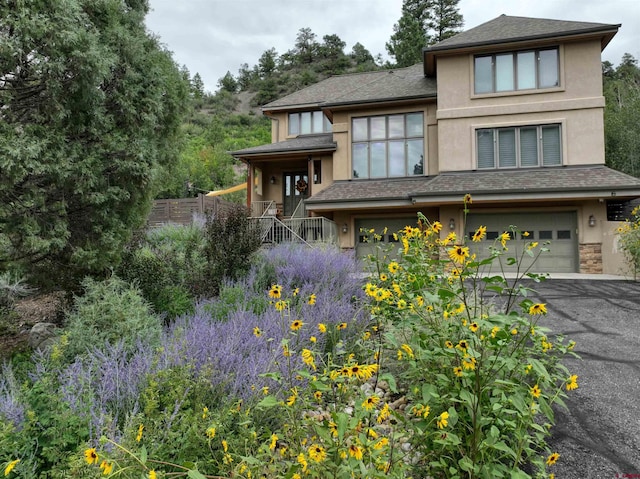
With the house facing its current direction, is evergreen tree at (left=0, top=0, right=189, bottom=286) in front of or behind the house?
in front

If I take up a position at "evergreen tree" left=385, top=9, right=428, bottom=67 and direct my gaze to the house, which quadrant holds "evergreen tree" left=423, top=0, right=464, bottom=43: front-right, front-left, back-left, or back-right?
back-left

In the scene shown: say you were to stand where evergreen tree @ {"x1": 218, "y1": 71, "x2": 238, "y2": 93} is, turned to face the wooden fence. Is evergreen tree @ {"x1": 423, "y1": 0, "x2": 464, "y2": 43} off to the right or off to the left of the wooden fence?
left

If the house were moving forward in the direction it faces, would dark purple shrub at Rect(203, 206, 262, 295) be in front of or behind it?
in front

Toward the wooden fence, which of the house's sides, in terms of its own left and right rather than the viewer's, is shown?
right

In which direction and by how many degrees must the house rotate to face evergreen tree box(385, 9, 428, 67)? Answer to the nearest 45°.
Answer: approximately 180°

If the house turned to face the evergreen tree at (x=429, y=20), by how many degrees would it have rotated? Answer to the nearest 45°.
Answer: approximately 180°

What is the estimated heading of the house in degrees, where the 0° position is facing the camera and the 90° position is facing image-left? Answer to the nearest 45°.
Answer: approximately 0°

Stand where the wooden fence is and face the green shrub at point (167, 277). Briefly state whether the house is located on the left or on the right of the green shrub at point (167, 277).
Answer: left

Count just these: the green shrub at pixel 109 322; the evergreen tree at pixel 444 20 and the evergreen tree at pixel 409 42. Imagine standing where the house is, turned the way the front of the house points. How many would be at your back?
2

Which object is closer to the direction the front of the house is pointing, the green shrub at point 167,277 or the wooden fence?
the green shrub

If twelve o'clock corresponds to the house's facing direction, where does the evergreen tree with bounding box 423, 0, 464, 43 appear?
The evergreen tree is roughly at 6 o'clock from the house.

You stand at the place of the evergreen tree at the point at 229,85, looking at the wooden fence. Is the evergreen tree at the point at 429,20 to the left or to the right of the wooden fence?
left

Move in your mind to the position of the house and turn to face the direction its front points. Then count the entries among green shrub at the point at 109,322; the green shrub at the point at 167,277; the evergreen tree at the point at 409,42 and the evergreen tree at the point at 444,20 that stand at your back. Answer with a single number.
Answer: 2
